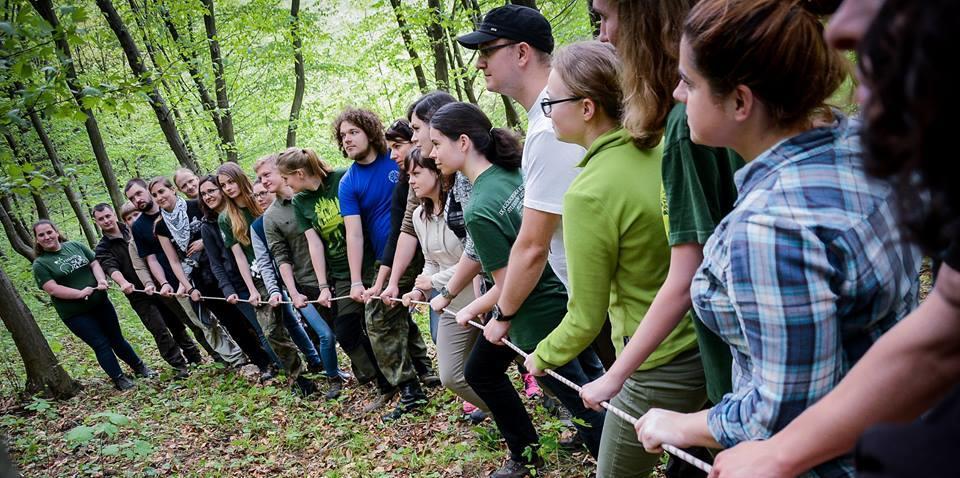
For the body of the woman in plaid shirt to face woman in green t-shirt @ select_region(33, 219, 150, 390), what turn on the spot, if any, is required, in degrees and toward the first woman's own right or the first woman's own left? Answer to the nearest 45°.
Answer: approximately 45° to the first woman's own right

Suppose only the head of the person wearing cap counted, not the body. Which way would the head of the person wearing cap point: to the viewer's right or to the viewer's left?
to the viewer's left

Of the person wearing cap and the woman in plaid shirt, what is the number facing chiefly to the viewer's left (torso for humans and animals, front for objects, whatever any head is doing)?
2

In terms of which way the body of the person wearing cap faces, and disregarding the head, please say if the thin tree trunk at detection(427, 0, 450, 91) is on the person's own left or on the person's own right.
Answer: on the person's own right

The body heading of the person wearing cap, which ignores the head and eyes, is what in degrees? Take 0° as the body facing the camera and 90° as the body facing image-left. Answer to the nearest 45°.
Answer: approximately 90°

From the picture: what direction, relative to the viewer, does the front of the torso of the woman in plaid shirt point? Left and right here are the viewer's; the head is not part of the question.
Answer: facing to the left of the viewer

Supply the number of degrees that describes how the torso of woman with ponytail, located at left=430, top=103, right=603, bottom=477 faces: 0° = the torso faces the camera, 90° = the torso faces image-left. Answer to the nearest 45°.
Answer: approximately 90°

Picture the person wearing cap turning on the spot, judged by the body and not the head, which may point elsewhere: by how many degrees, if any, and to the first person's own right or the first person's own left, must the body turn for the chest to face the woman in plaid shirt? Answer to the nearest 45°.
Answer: approximately 90° to the first person's own left

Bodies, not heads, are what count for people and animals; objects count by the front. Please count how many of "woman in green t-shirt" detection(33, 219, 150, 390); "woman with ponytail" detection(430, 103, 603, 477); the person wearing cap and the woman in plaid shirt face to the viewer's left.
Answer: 3
